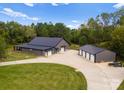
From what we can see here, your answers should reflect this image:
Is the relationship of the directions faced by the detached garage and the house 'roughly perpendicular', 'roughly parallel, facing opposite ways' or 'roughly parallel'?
roughly perpendicular

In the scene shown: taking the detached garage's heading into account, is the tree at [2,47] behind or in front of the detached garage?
in front

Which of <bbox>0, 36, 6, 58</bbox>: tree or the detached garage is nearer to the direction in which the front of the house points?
the detached garage

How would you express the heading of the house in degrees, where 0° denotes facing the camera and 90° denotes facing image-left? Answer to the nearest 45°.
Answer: approximately 315°

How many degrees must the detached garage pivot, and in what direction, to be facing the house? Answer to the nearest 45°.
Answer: approximately 90° to its right

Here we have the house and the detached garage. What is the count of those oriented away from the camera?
0

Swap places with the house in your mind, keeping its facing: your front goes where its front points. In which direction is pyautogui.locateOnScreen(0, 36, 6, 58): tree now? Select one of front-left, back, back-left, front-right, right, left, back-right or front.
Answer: right

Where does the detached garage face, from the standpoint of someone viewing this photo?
facing the viewer and to the left of the viewer

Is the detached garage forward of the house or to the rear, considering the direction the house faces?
forward

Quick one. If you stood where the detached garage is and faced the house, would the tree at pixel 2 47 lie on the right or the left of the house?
left
